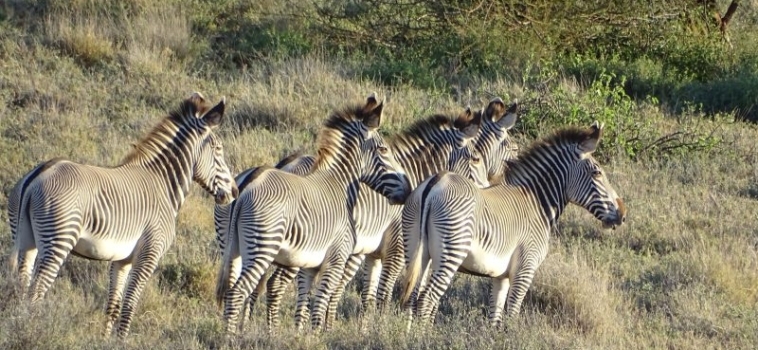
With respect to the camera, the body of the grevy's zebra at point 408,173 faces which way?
to the viewer's right

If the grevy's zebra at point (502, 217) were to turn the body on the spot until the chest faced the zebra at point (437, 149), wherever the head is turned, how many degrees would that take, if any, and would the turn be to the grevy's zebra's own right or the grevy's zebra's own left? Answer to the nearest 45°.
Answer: approximately 90° to the grevy's zebra's own left

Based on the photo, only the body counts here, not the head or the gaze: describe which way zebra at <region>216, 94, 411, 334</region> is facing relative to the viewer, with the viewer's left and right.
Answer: facing away from the viewer and to the right of the viewer

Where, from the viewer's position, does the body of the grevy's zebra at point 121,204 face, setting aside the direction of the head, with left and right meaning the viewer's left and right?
facing away from the viewer and to the right of the viewer

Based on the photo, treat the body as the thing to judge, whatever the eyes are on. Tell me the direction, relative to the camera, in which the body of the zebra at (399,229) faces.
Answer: to the viewer's right

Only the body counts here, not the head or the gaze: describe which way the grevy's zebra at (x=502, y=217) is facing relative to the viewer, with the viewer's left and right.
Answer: facing away from the viewer and to the right of the viewer

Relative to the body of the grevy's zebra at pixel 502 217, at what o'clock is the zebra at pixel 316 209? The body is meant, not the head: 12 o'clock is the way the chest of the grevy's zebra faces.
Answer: The zebra is roughly at 7 o'clock from the grevy's zebra.
